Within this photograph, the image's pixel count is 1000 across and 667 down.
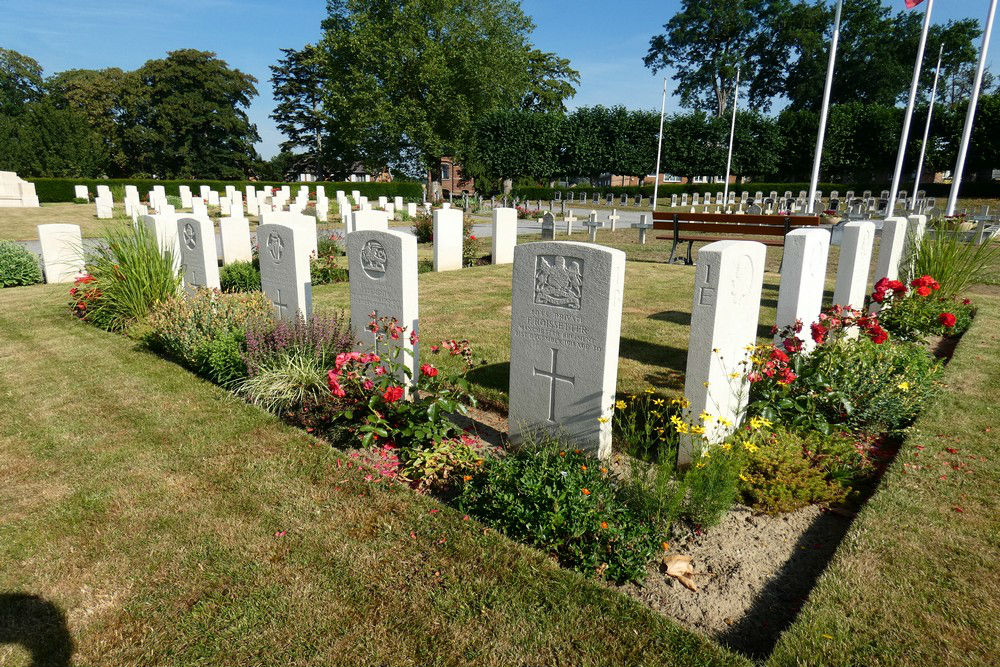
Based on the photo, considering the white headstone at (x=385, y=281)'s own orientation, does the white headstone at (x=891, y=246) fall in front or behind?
behind

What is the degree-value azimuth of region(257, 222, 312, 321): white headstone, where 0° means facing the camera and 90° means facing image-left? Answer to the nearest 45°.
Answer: approximately 45°

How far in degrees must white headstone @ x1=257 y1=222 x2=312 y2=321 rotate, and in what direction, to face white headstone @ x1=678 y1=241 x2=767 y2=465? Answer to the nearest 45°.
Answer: approximately 90° to its left

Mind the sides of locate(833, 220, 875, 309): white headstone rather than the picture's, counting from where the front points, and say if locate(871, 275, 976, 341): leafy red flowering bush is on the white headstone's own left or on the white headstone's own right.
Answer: on the white headstone's own left

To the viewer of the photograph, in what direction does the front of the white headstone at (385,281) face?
facing the viewer and to the left of the viewer

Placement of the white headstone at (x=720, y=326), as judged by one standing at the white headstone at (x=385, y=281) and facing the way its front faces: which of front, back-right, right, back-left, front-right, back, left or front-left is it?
left

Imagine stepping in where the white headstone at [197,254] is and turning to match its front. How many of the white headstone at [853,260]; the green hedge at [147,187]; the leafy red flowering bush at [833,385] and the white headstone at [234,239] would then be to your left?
2

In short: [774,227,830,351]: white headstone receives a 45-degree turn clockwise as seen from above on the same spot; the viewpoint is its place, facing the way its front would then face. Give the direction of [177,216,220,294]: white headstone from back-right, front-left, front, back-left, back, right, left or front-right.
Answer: right

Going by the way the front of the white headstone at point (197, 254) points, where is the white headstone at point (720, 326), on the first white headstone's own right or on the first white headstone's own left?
on the first white headstone's own left

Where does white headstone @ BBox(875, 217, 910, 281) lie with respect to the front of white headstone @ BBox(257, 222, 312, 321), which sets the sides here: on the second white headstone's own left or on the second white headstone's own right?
on the second white headstone's own left

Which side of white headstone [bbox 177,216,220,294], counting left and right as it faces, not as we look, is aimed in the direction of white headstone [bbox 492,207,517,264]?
back

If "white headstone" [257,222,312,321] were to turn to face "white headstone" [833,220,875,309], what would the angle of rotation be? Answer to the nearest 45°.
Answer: approximately 135° to its left
